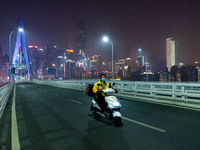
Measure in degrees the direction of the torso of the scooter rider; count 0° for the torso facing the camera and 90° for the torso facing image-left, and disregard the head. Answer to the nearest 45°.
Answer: approximately 315°
